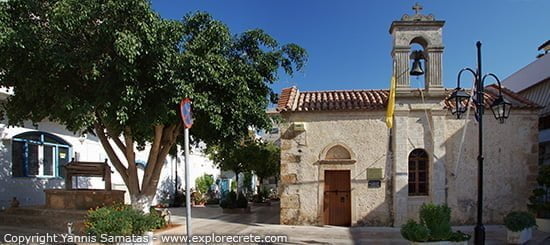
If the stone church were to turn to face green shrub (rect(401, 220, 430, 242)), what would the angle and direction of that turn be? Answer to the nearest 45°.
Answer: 0° — it already faces it

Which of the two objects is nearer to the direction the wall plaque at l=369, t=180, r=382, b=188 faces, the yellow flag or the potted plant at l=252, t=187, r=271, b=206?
the yellow flag

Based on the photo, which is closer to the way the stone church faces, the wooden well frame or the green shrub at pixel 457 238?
the green shrub

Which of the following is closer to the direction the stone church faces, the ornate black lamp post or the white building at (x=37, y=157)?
the ornate black lamp post

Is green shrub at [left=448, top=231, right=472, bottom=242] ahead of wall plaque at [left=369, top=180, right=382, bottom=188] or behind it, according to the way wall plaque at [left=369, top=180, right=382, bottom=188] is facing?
ahead

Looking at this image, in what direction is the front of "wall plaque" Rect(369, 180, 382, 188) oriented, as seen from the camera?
facing the viewer

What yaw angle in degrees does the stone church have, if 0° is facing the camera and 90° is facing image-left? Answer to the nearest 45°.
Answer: approximately 0°

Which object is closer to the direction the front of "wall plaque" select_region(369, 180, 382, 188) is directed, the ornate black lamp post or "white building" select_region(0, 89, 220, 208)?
the ornate black lamp post
